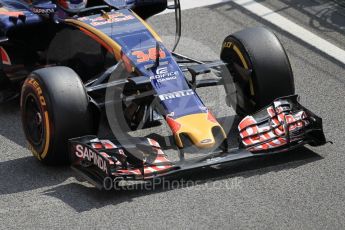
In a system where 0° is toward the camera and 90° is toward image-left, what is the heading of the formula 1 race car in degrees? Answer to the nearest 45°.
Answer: approximately 315°
